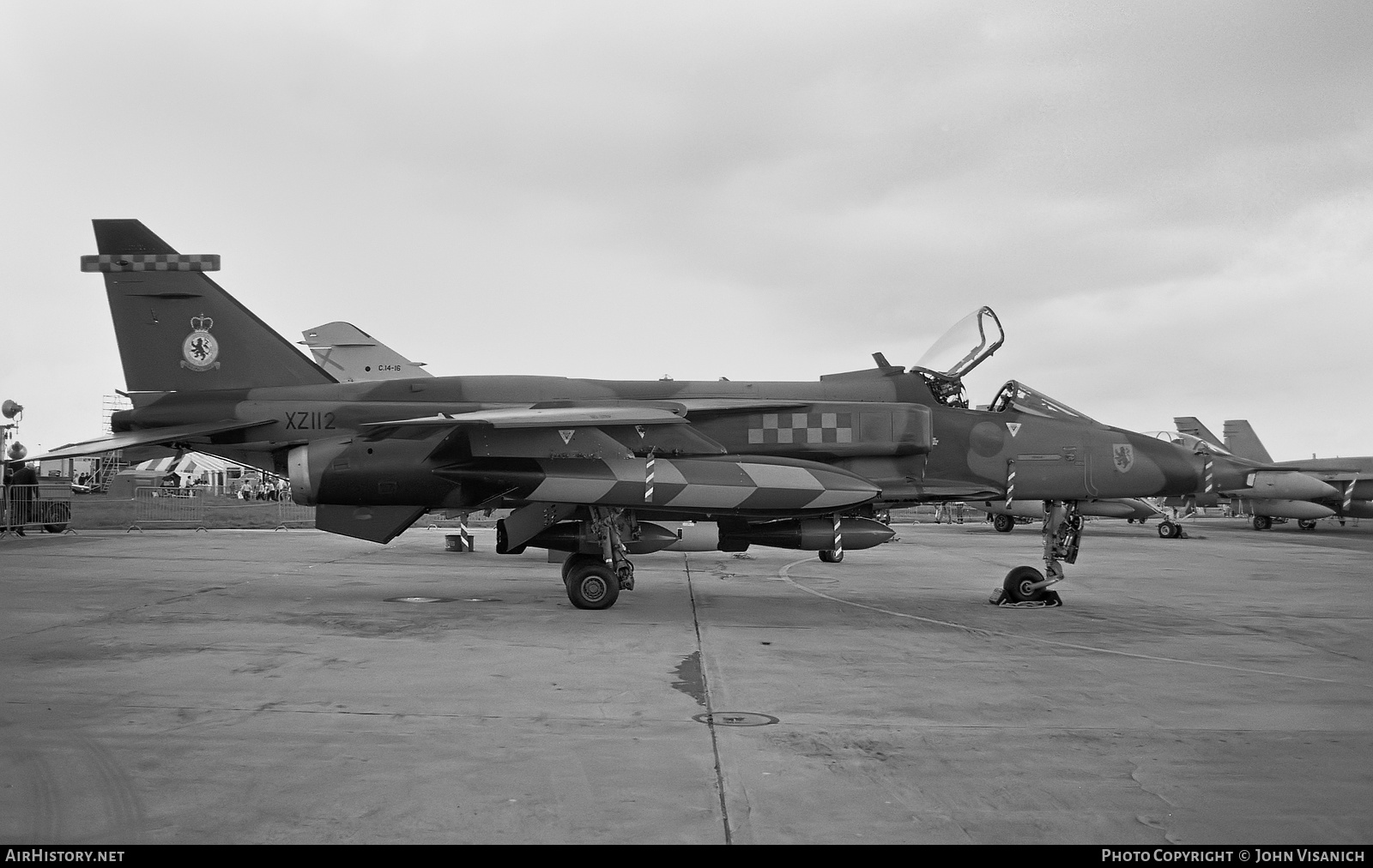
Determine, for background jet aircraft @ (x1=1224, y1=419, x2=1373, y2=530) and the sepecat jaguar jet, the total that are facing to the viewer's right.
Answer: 2

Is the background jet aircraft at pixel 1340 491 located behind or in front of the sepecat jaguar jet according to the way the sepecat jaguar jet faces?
in front

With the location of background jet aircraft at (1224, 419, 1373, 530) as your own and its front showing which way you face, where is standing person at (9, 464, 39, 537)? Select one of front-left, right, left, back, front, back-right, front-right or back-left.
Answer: back-right

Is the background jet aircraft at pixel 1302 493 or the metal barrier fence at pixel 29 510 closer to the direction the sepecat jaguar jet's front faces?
the background jet aircraft

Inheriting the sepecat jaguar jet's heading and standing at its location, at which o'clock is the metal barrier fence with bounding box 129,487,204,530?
The metal barrier fence is roughly at 8 o'clock from the sepecat jaguar jet.

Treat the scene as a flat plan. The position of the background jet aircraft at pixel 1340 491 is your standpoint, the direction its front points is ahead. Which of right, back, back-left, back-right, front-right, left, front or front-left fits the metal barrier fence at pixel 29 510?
back-right

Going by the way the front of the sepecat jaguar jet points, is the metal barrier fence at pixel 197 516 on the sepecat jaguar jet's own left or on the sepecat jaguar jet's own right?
on the sepecat jaguar jet's own left

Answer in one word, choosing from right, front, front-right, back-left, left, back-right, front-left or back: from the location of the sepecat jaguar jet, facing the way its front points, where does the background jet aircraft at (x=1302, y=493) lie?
front-left

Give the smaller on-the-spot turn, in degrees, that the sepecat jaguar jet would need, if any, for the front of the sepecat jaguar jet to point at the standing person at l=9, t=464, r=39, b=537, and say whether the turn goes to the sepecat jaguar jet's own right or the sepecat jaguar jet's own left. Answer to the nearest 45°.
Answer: approximately 135° to the sepecat jaguar jet's own left

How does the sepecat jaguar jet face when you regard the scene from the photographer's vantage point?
facing to the right of the viewer

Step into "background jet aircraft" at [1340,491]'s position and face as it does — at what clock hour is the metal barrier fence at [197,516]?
The metal barrier fence is roughly at 5 o'clock from the background jet aircraft.

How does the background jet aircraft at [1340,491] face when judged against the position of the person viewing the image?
facing to the right of the viewer

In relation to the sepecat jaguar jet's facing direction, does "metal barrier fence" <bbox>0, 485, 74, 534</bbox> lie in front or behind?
behind
